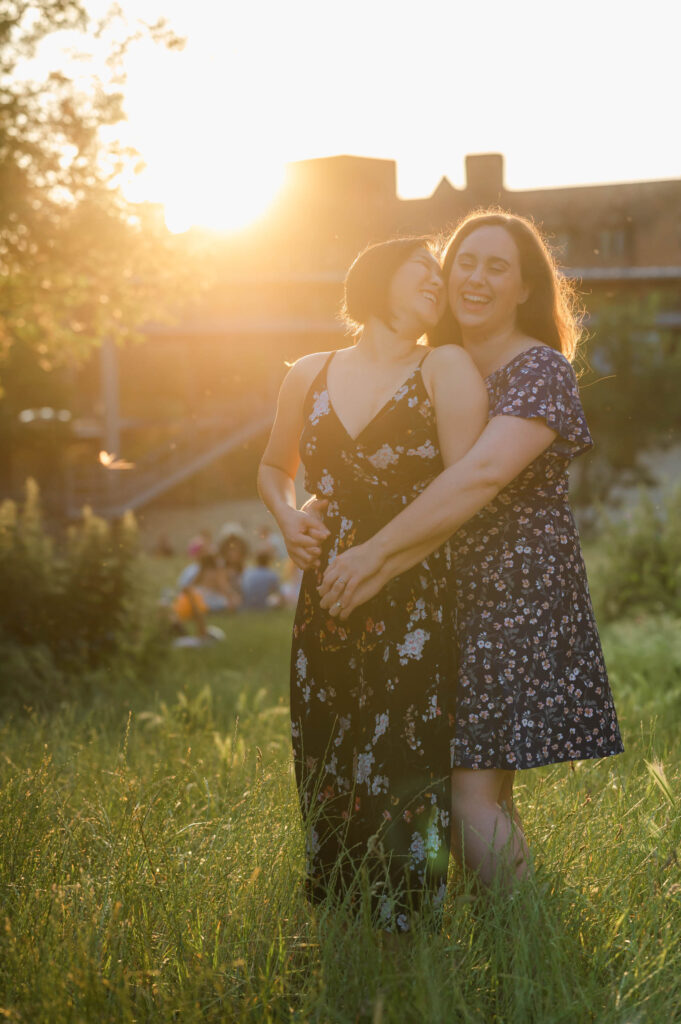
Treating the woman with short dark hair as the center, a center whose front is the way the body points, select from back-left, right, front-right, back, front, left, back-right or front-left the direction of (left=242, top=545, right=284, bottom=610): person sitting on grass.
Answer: back

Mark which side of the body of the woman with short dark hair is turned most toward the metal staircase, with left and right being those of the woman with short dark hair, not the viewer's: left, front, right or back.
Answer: back

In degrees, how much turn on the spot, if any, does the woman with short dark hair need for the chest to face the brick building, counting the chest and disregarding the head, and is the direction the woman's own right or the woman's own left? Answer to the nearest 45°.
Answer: approximately 180°

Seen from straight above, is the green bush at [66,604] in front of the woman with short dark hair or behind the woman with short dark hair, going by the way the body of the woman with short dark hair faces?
behind

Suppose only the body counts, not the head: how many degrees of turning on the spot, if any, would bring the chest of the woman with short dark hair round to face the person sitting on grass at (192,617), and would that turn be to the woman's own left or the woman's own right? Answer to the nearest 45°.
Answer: approximately 180°

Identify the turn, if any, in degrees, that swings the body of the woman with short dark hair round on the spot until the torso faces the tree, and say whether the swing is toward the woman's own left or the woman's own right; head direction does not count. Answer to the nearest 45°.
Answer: approximately 180°

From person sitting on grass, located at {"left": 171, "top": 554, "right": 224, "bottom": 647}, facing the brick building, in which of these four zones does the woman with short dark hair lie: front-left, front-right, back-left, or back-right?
back-right

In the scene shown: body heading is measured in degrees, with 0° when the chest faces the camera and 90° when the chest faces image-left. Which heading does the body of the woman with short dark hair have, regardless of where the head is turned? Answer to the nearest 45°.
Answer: approximately 0°
